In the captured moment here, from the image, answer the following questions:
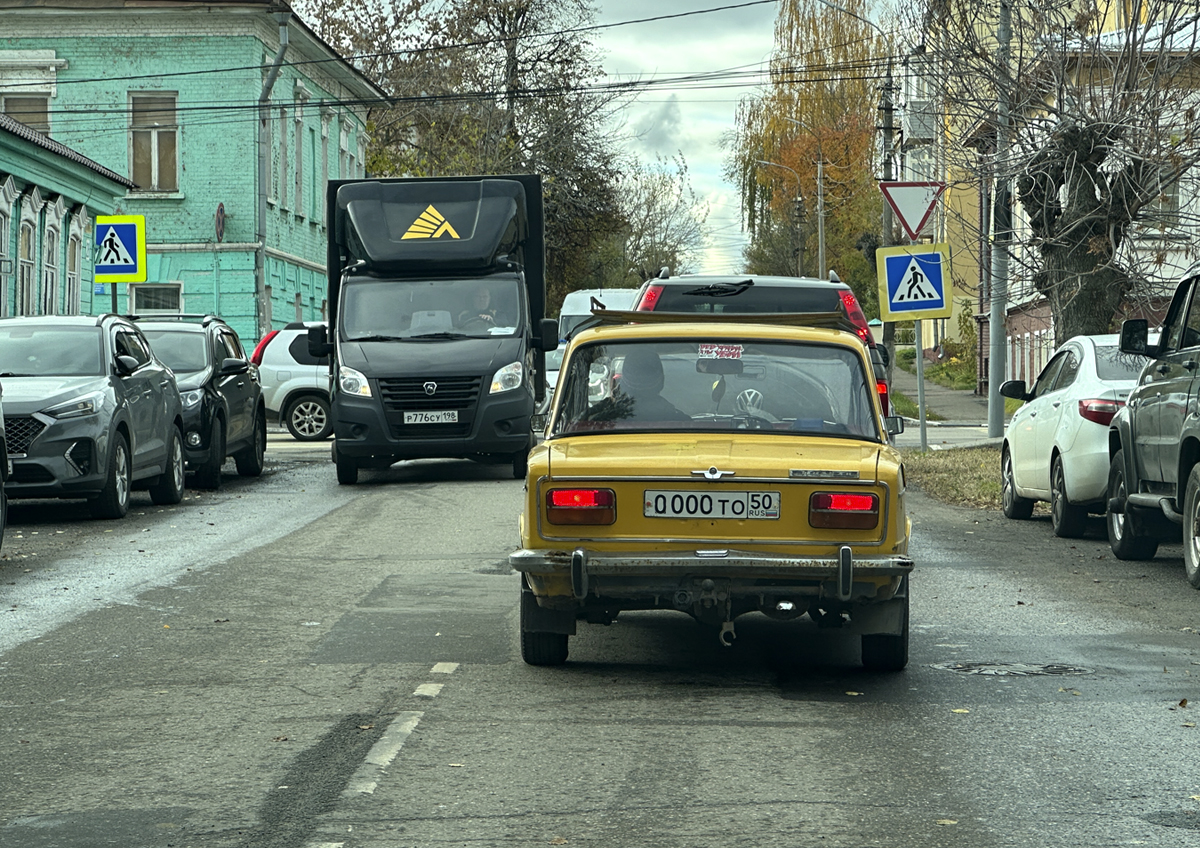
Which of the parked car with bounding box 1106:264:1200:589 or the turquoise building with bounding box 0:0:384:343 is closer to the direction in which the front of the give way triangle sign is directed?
the parked car

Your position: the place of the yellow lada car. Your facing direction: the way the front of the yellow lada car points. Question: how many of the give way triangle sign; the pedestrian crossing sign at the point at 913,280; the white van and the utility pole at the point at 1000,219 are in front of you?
4

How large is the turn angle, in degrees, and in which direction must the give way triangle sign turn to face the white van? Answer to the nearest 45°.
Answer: approximately 135° to its right

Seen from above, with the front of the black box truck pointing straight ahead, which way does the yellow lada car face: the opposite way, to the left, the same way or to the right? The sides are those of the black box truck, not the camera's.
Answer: the opposite way

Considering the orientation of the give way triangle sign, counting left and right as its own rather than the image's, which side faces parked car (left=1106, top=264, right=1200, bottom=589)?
front

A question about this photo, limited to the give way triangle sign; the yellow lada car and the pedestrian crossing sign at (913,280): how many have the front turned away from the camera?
1

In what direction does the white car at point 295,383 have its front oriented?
to the viewer's right

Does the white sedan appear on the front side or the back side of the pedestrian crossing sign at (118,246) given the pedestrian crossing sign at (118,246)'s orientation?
on the front side

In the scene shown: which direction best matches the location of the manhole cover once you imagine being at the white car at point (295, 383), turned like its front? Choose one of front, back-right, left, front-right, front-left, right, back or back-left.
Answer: right

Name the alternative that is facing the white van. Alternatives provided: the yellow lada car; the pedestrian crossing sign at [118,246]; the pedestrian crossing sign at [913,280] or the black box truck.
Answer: the yellow lada car

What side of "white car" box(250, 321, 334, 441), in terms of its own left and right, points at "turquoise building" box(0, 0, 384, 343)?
left

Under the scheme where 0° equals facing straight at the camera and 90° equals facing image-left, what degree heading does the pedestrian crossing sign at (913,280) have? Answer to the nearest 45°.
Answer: approximately 0°

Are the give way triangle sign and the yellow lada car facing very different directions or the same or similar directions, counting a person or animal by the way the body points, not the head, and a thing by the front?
very different directions

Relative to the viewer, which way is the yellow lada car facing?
away from the camera

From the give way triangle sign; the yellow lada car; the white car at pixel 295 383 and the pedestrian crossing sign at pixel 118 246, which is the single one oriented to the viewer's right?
the white car

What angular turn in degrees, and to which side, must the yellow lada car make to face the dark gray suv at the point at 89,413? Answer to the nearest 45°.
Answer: approximately 45° to its left
